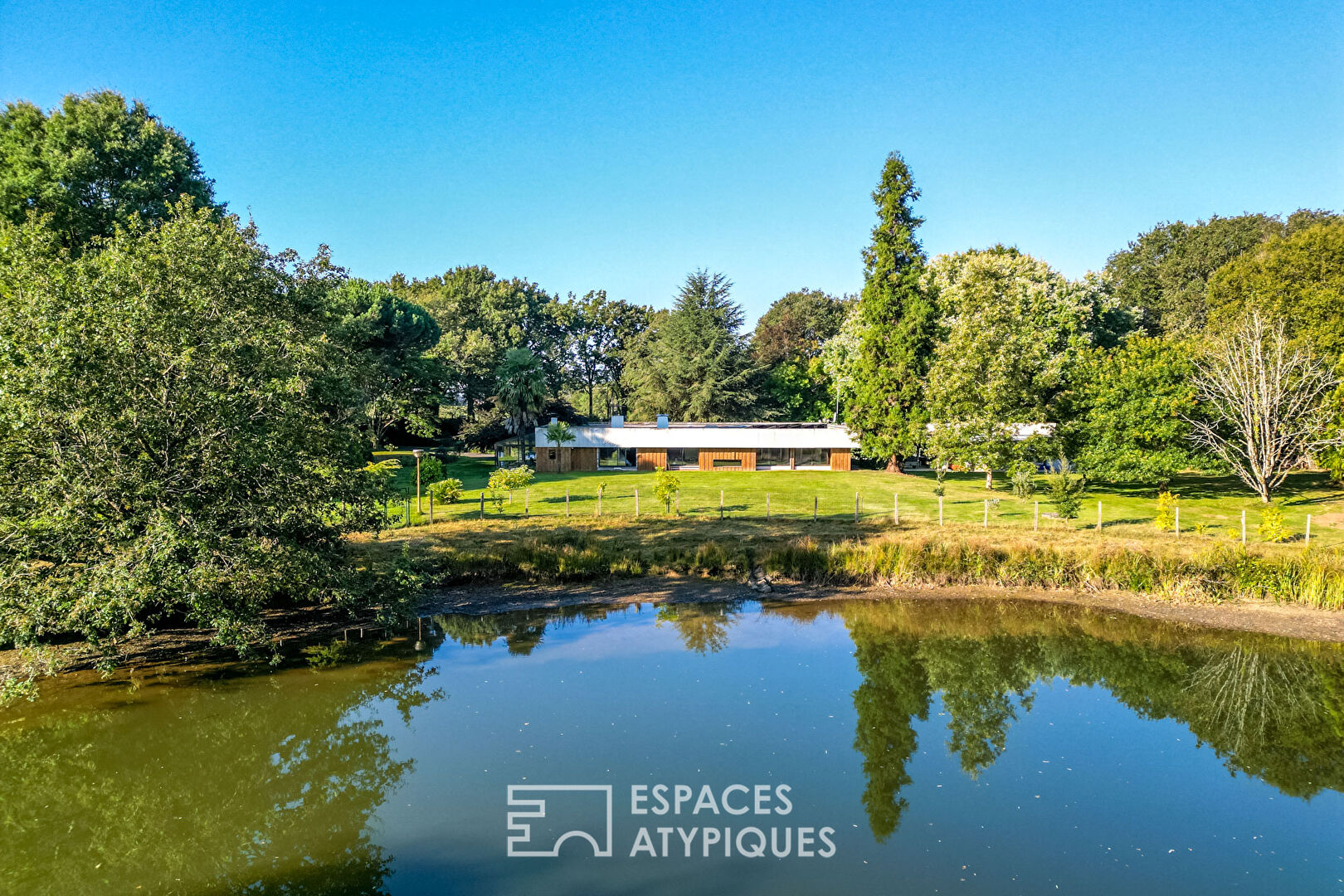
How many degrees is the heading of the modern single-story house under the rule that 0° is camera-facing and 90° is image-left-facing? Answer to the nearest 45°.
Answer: approximately 0°

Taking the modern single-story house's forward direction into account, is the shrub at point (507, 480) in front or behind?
in front

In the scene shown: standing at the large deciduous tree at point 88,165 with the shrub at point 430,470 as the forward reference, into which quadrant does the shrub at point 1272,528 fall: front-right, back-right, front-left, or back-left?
front-right

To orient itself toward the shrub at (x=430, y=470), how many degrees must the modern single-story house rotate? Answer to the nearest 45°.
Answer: approximately 45° to its right

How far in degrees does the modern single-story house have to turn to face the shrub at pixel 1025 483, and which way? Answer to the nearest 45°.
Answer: approximately 45° to its left

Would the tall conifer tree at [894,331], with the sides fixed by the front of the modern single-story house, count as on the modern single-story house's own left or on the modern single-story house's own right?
on the modern single-story house's own left

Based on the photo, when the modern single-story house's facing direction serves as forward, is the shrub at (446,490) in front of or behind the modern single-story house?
in front

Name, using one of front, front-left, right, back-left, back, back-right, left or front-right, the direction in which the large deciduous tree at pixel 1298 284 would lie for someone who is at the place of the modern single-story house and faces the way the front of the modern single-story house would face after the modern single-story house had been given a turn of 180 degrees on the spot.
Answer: right

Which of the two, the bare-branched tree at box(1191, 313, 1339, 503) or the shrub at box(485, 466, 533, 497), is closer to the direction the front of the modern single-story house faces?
the shrub

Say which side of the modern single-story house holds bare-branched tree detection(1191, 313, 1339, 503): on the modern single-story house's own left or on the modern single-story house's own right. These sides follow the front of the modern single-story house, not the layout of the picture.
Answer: on the modern single-story house's own left

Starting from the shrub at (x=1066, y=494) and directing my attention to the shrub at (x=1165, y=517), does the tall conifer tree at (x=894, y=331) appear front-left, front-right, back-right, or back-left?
back-left
